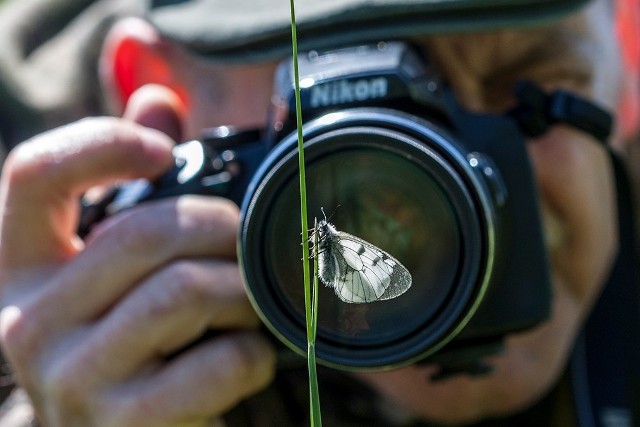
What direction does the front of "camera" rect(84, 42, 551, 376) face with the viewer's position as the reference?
facing the viewer
